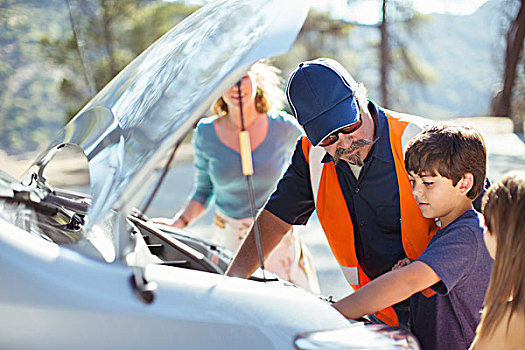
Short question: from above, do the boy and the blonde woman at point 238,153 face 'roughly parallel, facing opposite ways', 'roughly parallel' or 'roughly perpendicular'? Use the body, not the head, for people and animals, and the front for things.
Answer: roughly perpendicular

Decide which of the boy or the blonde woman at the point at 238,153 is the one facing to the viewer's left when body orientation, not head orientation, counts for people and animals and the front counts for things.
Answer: the boy

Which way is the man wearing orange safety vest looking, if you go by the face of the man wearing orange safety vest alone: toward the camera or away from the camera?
toward the camera

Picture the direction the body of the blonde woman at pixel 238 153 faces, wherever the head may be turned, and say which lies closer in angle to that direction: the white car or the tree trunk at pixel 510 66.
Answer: the white car

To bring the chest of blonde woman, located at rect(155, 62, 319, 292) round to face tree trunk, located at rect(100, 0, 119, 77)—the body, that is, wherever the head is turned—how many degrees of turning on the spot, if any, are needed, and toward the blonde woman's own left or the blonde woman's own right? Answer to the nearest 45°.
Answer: approximately 180°

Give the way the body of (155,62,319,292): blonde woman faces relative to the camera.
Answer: toward the camera

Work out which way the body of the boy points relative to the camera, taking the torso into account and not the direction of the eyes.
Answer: to the viewer's left

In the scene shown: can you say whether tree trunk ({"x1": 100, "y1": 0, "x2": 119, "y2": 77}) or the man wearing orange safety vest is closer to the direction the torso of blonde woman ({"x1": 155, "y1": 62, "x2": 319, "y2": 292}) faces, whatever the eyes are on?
the man wearing orange safety vest

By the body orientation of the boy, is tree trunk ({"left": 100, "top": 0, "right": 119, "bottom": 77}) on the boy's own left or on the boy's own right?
on the boy's own right

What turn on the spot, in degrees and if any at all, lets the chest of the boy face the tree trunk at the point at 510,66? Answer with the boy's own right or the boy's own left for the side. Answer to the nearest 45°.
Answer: approximately 90° to the boy's own right

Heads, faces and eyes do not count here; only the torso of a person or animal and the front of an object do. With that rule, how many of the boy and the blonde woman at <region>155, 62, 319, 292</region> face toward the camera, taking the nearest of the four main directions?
1

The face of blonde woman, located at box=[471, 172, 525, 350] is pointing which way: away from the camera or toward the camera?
away from the camera

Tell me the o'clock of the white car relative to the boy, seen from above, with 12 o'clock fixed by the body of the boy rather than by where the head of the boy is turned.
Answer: The white car is roughly at 11 o'clock from the boy.

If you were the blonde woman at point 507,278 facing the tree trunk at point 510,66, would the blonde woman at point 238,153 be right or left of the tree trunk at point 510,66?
left
